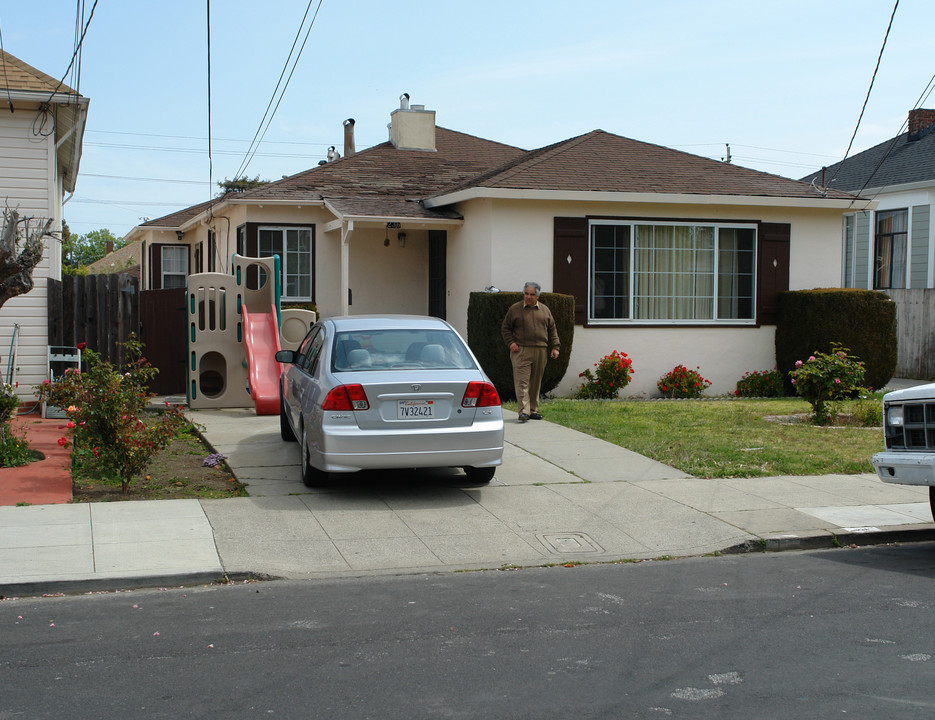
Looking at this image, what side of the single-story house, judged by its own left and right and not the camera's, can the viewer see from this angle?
front

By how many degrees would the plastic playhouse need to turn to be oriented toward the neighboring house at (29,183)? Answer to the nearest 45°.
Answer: approximately 90° to its right

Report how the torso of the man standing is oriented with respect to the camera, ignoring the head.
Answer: toward the camera

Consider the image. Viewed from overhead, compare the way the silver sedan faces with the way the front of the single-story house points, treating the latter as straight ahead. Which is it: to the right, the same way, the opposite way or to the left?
the opposite way

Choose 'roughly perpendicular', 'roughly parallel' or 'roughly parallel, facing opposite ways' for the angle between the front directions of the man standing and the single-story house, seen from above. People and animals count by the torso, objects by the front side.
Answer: roughly parallel

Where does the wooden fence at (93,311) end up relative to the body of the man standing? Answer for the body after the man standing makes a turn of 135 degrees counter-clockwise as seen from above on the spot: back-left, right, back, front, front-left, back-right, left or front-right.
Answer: back-left

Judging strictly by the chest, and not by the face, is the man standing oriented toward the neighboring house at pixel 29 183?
no

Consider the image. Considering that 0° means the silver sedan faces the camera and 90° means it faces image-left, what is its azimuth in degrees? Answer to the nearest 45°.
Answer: approximately 180°

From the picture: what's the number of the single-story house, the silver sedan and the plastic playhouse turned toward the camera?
2

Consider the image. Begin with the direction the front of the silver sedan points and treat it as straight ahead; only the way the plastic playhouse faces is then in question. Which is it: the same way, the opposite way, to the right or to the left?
the opposite way

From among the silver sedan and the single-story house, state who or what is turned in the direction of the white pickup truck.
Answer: the single-story house

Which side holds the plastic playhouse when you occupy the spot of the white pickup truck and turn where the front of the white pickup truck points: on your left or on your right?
on your right

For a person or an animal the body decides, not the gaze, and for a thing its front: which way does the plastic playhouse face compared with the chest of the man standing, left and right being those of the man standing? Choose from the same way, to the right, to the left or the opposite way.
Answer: the same way

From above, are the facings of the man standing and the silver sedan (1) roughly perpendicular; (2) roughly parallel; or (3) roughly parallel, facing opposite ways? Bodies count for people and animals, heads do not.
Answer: roughly parallel, facing opposite ways

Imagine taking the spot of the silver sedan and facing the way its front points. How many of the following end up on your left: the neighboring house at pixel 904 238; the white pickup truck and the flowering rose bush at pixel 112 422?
1

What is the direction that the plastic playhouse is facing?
toward the camera

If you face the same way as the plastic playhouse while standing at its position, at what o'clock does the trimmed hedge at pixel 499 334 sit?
The trimmed hedge is roughly at 9 o'clock from the plastic playhouse.

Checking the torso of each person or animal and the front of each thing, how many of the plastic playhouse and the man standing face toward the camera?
2

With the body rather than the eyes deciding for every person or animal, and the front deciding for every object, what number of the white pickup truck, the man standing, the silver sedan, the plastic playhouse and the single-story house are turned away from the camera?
1
